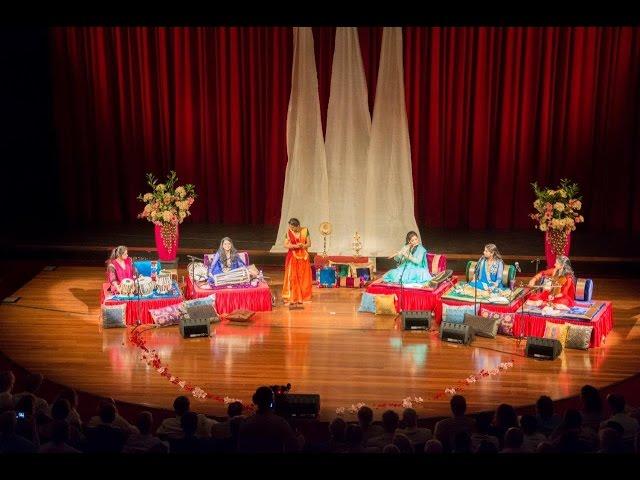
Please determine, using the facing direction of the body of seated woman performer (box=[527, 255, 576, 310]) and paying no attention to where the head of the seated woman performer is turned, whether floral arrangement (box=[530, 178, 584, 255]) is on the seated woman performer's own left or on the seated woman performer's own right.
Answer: on the seated woman performer's own right

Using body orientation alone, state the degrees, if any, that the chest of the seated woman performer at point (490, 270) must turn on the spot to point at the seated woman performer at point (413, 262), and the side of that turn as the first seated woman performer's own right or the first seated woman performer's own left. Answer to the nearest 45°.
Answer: approximately 45° to the first seated woman performer's own right

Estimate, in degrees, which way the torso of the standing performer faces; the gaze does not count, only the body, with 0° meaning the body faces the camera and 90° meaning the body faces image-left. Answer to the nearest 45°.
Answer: approximately 0°

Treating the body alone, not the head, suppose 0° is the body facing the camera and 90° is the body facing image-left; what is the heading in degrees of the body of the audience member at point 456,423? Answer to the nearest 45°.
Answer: approximately 180°

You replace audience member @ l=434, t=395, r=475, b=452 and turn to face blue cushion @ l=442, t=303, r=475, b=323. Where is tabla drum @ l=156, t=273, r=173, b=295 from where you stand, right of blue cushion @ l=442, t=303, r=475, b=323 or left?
left

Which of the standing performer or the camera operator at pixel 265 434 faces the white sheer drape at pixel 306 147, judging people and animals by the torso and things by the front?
the camera operator

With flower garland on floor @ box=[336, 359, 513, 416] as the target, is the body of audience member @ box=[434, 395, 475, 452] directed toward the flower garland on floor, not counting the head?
yes

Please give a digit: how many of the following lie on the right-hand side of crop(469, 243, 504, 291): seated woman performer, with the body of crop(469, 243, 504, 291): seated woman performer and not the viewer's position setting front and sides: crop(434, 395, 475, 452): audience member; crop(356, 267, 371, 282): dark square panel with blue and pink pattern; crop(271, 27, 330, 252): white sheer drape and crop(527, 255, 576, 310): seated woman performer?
2

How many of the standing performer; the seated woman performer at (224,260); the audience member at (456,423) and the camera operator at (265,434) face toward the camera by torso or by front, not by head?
2

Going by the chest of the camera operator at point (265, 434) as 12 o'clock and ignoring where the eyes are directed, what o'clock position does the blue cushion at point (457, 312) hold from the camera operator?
The blue cushion is roughly at 1 o'clock from the camera operator.

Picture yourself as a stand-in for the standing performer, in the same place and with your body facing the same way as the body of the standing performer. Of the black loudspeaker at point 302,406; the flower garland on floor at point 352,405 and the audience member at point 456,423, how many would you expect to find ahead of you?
3

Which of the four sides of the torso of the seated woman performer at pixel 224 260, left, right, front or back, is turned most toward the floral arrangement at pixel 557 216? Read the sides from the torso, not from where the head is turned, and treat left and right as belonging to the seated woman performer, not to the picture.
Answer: left
